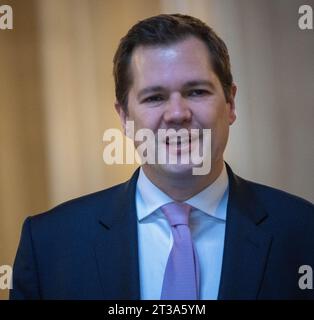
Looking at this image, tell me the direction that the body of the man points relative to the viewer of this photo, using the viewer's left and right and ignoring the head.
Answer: facing the viewer

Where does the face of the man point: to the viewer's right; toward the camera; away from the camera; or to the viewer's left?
toward the camera
